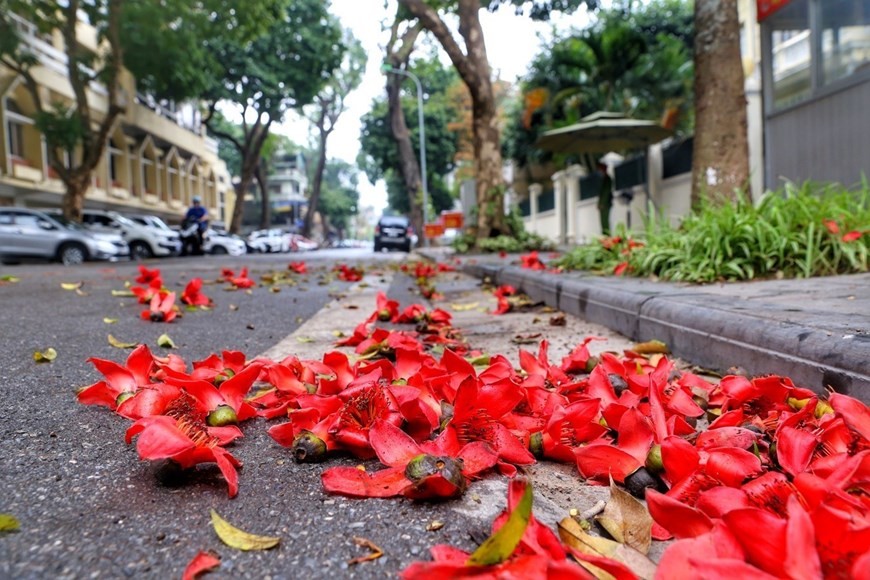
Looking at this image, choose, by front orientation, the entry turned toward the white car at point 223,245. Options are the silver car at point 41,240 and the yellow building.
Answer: the yellow building

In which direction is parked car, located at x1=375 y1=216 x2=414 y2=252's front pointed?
away from the camera

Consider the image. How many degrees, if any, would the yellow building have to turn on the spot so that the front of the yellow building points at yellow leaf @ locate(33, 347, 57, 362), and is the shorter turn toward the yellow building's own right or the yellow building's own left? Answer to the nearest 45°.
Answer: approximately 45° to the yellow building's own right

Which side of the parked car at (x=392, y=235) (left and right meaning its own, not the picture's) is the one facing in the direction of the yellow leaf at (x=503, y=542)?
back

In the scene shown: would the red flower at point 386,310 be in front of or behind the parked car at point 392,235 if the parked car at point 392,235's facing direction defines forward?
behind

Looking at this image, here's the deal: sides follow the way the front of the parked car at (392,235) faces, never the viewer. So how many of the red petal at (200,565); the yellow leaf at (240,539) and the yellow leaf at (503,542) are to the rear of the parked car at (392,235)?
3

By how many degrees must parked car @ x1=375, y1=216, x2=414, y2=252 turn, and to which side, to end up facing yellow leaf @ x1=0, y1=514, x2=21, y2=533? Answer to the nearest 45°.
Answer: approximately 180°
